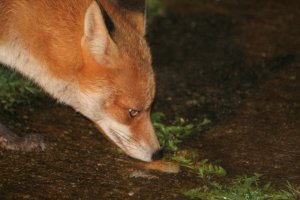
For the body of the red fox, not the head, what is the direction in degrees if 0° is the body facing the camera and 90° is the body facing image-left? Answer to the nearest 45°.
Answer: approximately 270°
